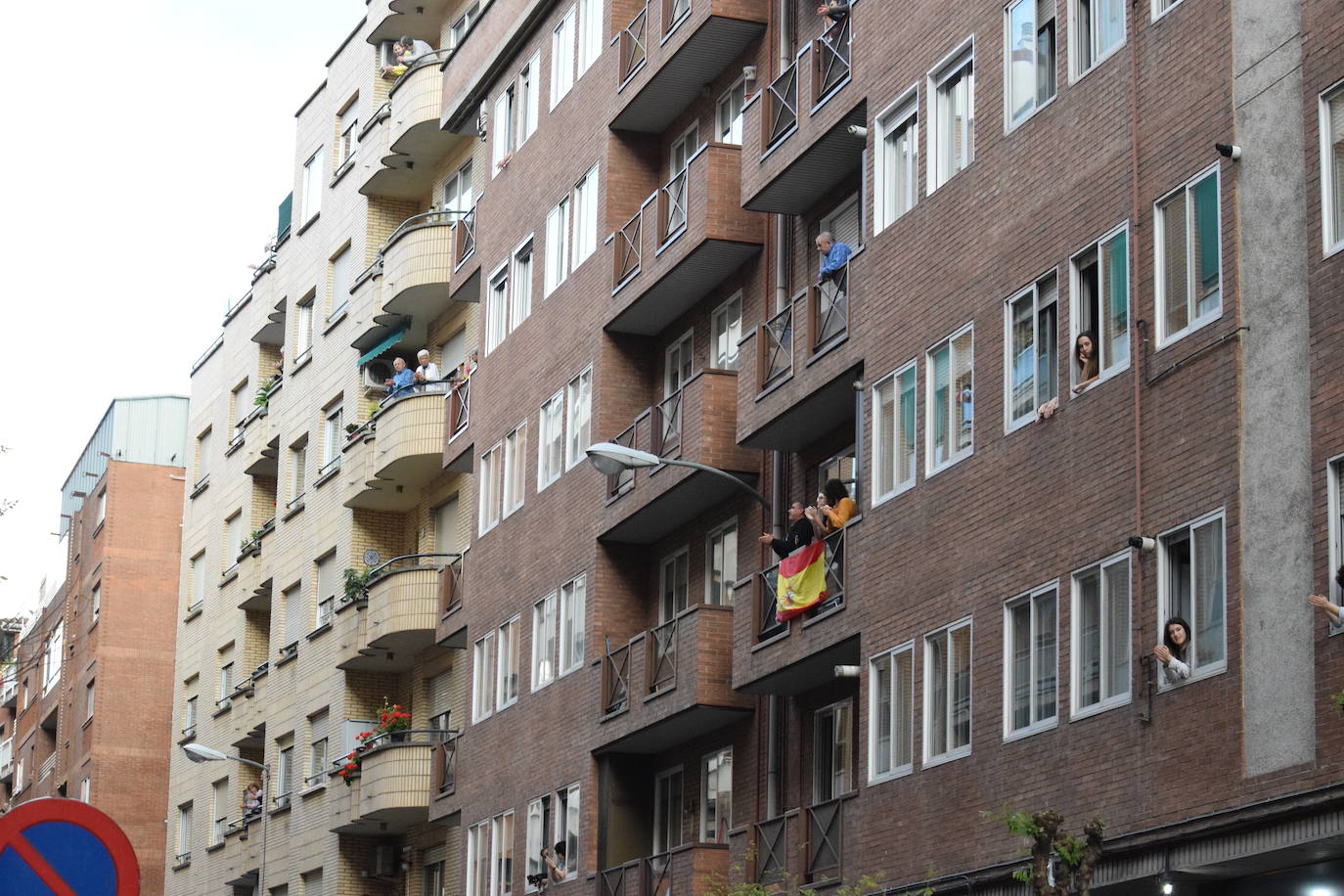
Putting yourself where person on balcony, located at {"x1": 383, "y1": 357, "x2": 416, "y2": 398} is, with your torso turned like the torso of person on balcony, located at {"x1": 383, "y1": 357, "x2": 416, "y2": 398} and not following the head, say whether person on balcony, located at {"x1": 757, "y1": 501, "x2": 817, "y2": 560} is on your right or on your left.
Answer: on your left

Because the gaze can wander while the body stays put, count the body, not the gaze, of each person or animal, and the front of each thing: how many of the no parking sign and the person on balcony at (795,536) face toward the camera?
1

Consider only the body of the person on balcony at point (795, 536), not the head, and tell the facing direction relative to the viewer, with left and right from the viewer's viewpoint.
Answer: facing to the left of the viewer

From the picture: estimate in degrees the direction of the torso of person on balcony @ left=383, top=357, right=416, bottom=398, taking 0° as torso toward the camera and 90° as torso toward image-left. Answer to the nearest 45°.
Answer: approximately 45°

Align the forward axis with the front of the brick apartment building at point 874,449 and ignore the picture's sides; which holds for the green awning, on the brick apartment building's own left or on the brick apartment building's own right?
on the brick apartment building's own right

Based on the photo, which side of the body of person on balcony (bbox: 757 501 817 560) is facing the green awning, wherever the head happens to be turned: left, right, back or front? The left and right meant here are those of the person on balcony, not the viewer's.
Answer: right

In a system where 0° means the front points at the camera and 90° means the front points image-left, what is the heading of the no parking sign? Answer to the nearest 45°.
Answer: approximately 0°

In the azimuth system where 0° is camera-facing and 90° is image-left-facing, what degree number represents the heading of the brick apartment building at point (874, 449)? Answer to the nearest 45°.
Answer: approximately 45°

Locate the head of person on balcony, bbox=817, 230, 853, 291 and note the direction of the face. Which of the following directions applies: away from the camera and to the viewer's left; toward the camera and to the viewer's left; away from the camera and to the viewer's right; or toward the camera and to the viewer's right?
toward the camera and to the viewer's left
